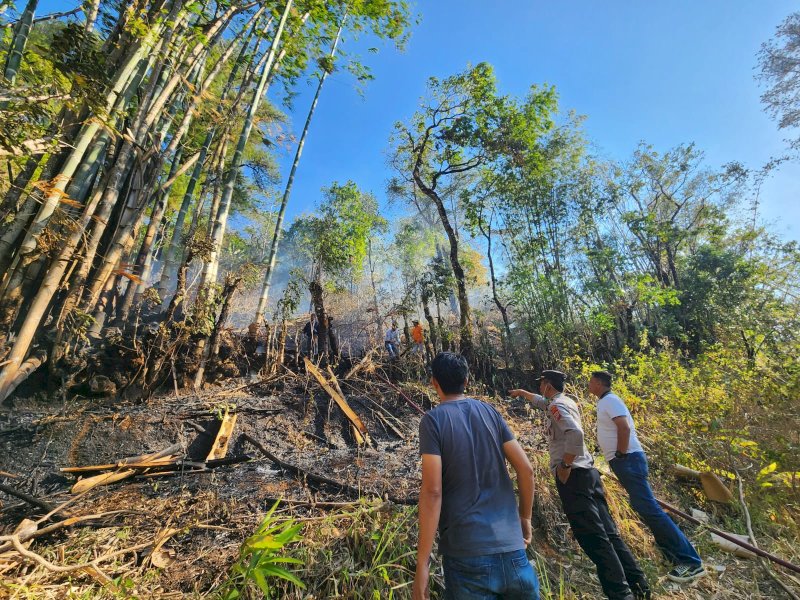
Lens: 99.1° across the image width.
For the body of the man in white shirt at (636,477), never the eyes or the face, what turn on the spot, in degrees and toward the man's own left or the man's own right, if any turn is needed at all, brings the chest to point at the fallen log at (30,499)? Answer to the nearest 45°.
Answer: approximately 45° to the man's own left

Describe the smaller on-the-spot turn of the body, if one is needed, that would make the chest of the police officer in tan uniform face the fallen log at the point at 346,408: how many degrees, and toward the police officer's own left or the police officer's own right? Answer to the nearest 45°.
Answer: approximately 45° to the police officer's own right

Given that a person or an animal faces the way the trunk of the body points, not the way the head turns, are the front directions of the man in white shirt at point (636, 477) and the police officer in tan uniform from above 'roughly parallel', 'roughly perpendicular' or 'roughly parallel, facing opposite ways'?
roughly parallel

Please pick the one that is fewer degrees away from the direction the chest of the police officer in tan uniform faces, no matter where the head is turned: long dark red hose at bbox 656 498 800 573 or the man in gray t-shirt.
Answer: the man in gray t-shirt

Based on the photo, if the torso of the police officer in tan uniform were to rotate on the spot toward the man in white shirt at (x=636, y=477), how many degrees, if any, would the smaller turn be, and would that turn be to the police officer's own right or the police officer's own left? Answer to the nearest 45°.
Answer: approximately 135° to the police officer's own right

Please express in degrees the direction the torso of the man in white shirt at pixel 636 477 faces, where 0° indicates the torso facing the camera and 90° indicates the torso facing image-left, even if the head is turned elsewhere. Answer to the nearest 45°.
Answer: approximately 90°

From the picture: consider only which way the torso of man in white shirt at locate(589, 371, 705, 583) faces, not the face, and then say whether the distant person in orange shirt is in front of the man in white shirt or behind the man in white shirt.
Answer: in front

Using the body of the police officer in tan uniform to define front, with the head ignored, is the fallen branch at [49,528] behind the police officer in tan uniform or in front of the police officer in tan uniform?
in front

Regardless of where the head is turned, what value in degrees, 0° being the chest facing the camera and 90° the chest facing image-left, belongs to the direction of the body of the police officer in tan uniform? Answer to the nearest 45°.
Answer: approximately 90°
